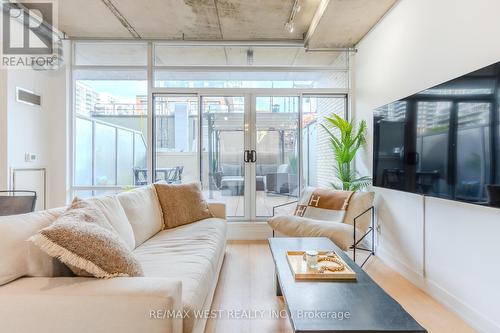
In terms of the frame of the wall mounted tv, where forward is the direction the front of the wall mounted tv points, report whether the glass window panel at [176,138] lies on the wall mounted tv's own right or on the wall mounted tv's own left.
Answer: on the wall mounted tv's own right

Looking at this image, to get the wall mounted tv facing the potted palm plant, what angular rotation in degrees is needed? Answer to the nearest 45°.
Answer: approximately 90° to its right

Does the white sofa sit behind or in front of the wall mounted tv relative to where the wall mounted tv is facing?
in front

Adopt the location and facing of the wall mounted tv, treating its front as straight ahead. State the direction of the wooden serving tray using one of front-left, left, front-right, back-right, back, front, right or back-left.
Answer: front

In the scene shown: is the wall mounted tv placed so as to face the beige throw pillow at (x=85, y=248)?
yes

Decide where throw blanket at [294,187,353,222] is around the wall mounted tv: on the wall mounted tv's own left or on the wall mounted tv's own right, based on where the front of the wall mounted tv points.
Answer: on the wall mounted tv's own right

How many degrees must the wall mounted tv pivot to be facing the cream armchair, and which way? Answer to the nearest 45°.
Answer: approximately 90° to its right

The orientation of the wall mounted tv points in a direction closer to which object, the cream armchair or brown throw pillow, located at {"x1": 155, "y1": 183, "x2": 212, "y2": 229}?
the brown throw pillow

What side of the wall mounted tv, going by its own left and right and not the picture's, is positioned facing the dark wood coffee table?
front

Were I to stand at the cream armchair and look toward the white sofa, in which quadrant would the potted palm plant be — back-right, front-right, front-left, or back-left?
back-right

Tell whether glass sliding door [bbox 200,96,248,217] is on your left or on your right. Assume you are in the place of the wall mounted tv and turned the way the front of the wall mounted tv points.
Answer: on your right

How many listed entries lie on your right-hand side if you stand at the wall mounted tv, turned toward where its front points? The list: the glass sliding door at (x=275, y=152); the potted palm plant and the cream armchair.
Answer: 3

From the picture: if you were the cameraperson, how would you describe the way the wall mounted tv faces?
facing the viewer and to the left of the viewer
